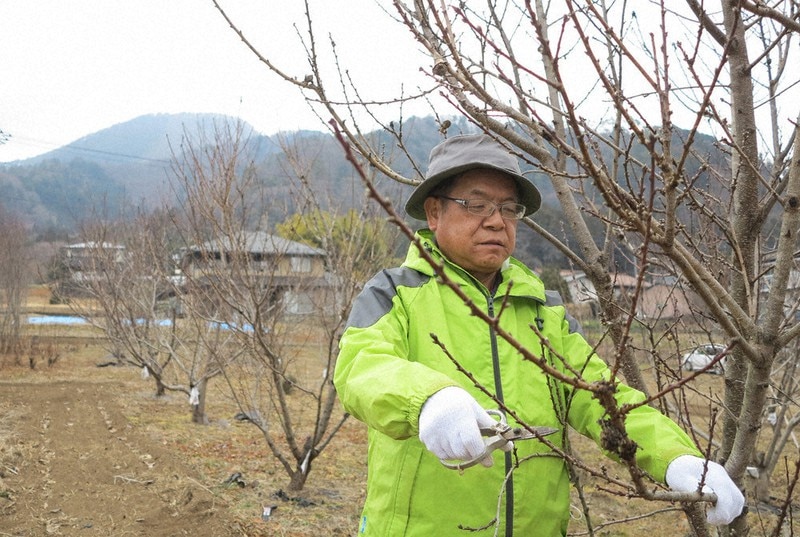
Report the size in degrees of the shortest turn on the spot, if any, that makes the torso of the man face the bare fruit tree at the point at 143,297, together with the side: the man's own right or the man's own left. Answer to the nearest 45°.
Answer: approximately 180°

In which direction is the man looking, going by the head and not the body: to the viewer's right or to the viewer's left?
to the viewer's right

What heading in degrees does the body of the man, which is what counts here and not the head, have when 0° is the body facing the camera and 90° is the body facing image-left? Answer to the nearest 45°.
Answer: approximately 315°
